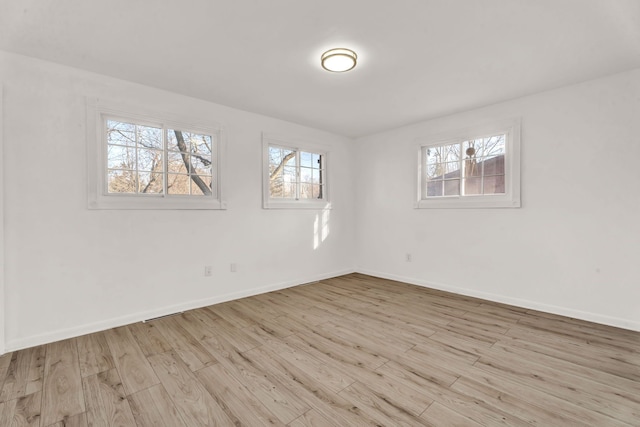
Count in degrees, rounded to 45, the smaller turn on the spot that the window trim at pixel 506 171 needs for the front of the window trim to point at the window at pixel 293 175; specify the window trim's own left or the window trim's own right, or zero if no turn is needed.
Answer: approximately 45° to the window trim's own right

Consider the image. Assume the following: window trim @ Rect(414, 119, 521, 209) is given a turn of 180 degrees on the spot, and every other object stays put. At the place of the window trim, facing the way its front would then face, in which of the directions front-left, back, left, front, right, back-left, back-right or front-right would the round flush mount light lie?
back

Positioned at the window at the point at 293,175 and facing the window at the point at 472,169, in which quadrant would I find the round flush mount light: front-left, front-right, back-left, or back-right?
front-right

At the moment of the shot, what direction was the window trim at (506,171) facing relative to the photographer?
facing the viewer and to the left of the viewer
